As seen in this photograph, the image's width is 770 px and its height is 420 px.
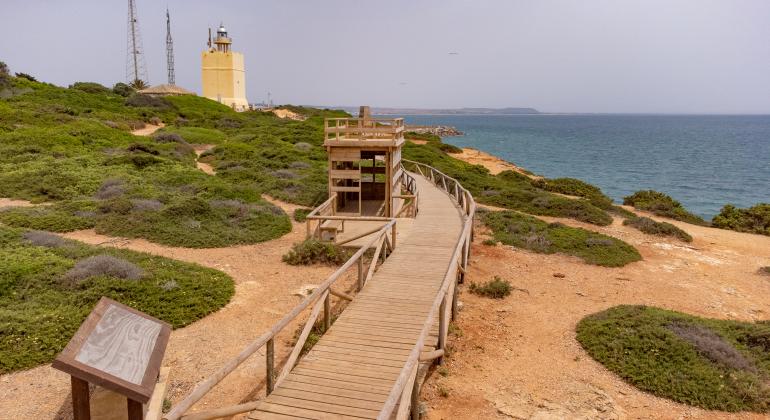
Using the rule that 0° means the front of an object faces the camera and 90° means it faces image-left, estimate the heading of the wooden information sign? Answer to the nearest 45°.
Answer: approximately 45°

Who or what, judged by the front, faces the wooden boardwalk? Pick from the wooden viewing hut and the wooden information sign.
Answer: the wooden viewing hut

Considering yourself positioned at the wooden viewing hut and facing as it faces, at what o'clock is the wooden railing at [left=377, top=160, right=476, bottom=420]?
The wooden railing is roughly at 12 o'clock from the wooden viewing hut.

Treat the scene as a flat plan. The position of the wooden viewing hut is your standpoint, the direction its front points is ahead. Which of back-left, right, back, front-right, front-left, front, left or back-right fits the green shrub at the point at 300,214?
back-right

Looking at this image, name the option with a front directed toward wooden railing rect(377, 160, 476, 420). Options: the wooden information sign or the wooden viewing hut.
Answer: the wooden viewing hut

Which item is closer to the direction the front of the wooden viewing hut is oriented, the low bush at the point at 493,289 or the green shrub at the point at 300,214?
the low bush

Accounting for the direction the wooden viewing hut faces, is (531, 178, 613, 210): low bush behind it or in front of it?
behind

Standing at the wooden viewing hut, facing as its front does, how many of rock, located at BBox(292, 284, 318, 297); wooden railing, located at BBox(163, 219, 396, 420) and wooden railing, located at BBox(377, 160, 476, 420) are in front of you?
3

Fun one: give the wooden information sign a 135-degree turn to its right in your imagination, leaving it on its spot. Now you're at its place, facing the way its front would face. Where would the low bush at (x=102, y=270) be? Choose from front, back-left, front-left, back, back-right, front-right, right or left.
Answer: front

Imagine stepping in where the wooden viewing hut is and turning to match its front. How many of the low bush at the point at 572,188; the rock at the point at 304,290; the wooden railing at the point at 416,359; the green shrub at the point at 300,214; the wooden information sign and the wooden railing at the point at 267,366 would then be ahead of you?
4

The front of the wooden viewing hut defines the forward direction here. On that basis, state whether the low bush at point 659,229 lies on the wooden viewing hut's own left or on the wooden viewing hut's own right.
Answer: on the wooden viewing hut's own left

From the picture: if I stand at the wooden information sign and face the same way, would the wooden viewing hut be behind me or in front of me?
behind
